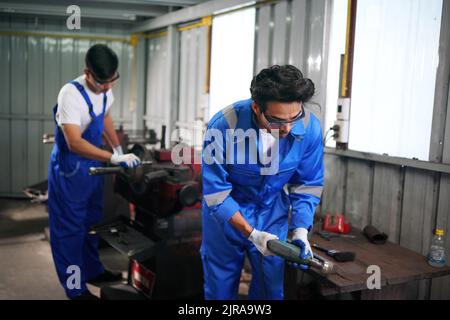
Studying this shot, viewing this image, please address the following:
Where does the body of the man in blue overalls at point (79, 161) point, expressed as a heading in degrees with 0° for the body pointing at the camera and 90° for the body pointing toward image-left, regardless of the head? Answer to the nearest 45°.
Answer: approximately 315°

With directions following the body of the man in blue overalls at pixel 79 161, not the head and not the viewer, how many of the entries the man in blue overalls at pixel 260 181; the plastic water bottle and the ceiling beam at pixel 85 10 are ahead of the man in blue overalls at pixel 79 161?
2

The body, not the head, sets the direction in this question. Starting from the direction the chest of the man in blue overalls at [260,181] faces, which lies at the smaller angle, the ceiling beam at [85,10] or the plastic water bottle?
the plastic water bottle

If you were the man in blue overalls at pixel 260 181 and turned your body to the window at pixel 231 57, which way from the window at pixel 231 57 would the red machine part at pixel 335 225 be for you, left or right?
right

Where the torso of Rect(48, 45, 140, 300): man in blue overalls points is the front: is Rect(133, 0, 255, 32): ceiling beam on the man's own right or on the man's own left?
on the man's own left

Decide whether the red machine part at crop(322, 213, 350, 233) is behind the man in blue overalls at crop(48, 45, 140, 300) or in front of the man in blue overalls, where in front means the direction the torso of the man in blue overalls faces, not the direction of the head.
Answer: in front
